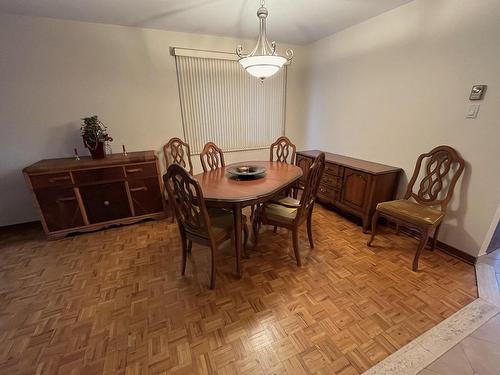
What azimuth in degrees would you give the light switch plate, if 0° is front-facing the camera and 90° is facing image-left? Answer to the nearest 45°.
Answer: approximately 45°

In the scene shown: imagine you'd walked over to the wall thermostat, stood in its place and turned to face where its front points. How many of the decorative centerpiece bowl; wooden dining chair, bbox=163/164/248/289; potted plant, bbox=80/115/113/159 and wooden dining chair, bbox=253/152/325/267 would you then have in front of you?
4

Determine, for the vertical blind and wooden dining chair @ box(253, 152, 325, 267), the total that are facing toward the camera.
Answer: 1

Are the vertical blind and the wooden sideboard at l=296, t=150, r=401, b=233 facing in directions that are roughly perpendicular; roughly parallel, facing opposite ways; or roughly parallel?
roughly perpendicular

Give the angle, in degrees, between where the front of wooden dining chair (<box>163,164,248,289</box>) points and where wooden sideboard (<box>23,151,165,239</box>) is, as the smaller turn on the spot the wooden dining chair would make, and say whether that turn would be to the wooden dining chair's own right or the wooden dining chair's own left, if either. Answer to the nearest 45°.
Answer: approximately 90° to the wooden dining chair's own left

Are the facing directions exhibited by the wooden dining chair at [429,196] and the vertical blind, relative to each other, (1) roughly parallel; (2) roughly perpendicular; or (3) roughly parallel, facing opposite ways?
roughly perpendicular

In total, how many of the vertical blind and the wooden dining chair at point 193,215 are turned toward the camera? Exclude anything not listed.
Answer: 1

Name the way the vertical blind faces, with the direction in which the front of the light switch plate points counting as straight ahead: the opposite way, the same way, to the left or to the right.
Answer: to the left

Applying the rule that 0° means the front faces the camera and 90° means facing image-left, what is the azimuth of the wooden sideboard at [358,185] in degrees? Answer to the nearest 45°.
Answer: approximately 45°

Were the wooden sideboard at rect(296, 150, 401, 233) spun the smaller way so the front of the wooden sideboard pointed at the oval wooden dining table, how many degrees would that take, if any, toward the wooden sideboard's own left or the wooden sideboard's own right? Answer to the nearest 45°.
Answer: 0° — it already faces it

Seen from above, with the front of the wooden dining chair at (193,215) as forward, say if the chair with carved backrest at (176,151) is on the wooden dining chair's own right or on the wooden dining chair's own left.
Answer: on the wooden dining chair's own left

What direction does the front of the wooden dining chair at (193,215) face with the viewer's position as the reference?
facing away from the viewer and to the right of the viewer
